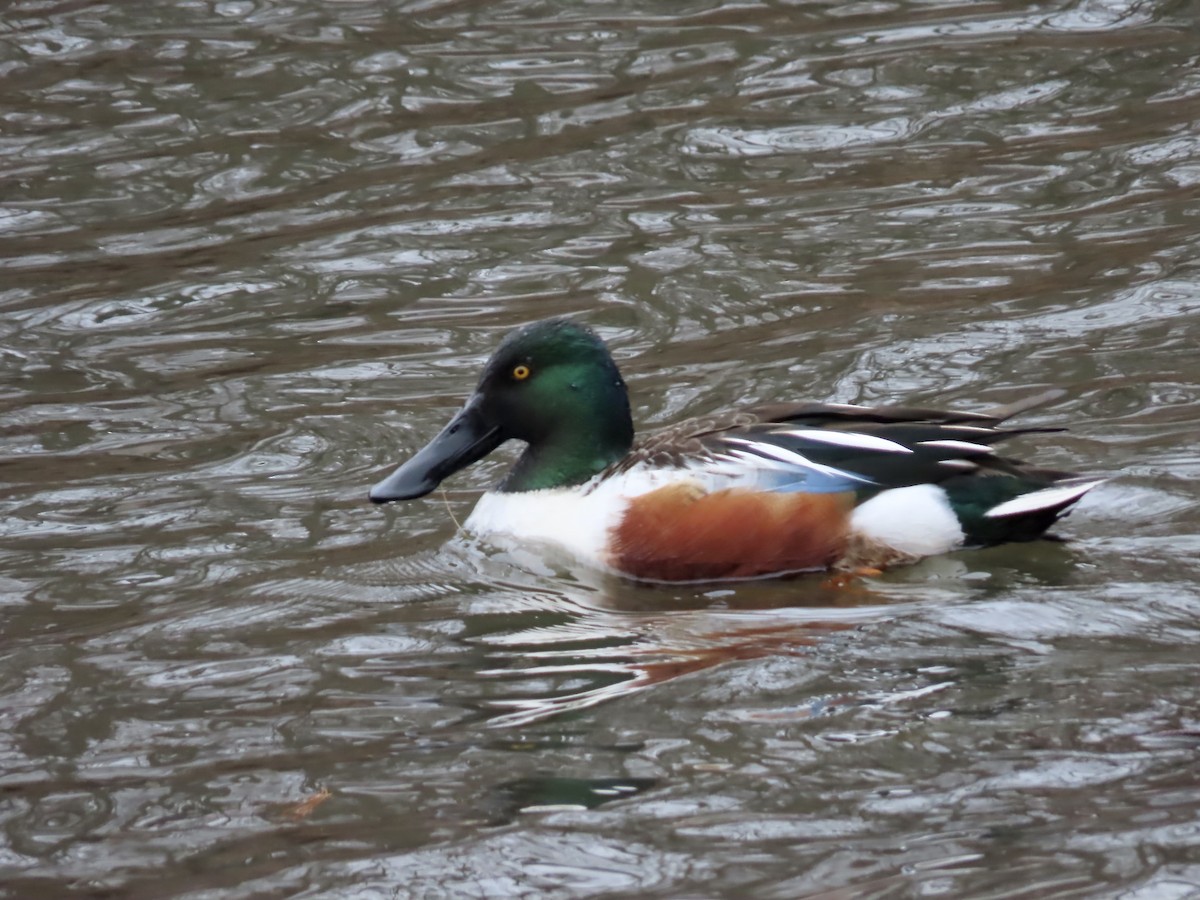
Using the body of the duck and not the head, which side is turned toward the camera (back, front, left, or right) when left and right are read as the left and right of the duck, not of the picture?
left
